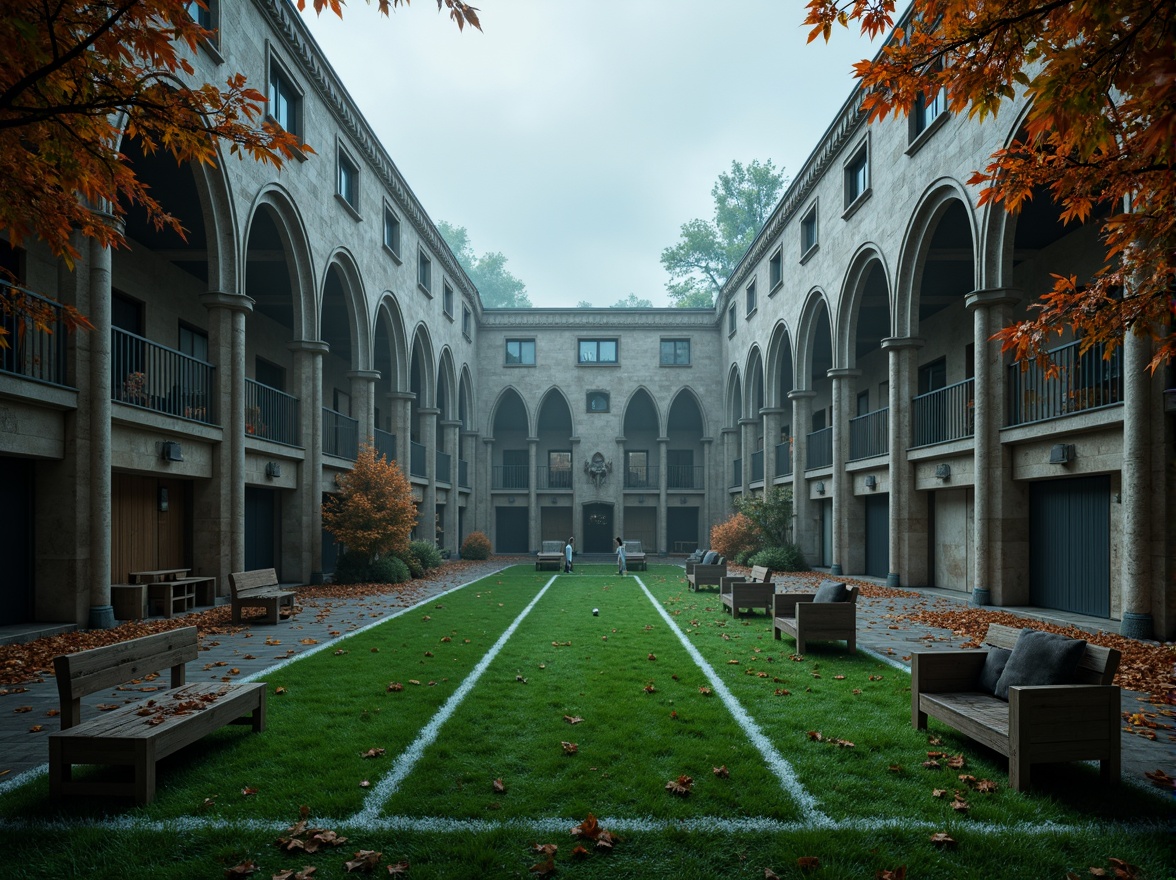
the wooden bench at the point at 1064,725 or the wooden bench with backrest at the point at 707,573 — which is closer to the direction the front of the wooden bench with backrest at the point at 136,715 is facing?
the wooden bench

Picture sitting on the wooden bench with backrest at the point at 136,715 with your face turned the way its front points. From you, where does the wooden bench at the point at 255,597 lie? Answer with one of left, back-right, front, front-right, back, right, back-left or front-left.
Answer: back-left

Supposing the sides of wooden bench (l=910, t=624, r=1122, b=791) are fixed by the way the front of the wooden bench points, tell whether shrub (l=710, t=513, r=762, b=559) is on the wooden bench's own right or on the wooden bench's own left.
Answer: on the wooden bench's own right

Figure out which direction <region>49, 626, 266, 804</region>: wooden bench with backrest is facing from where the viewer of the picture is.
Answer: facing the viewer and to the right of the viewer

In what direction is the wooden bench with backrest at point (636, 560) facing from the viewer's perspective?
toward the camera

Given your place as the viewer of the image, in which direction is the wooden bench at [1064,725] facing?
facing the viewer and to the left of the viewer

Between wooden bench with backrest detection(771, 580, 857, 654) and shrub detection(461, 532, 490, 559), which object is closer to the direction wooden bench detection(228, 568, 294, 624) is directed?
the wooden bench with backrest

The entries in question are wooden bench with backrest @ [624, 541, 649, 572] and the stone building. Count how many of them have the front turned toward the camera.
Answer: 2

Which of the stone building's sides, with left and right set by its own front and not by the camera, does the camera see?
front
